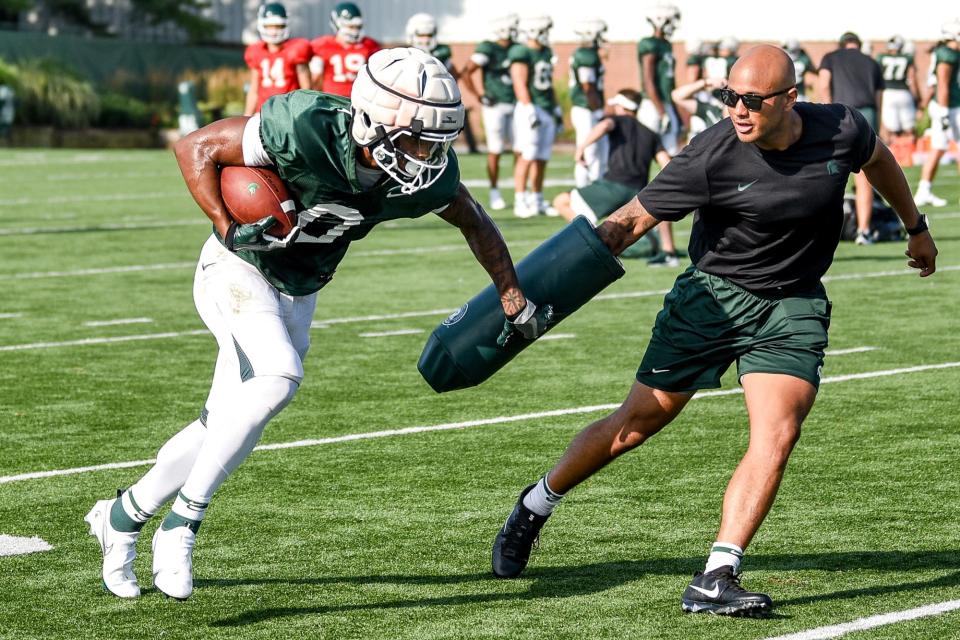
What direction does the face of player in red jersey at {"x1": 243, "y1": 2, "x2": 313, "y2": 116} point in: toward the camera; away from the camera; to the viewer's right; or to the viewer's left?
toward the camera

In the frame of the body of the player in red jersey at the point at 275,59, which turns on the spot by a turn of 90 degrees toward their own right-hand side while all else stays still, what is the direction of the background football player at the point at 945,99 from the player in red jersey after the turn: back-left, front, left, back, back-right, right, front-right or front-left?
back

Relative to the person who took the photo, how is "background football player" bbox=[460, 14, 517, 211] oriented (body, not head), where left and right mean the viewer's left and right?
facing the viewer and to the right of the viewer

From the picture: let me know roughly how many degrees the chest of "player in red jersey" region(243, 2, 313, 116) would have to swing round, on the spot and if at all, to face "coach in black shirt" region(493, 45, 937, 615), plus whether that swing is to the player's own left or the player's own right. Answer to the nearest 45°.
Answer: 0° — they already face them

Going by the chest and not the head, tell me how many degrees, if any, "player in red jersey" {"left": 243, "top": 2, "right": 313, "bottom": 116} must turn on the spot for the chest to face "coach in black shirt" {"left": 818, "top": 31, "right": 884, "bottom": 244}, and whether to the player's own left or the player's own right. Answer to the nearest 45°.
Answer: approximately 90° to the player's own left

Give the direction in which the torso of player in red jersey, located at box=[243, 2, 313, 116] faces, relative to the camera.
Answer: toward the camera
